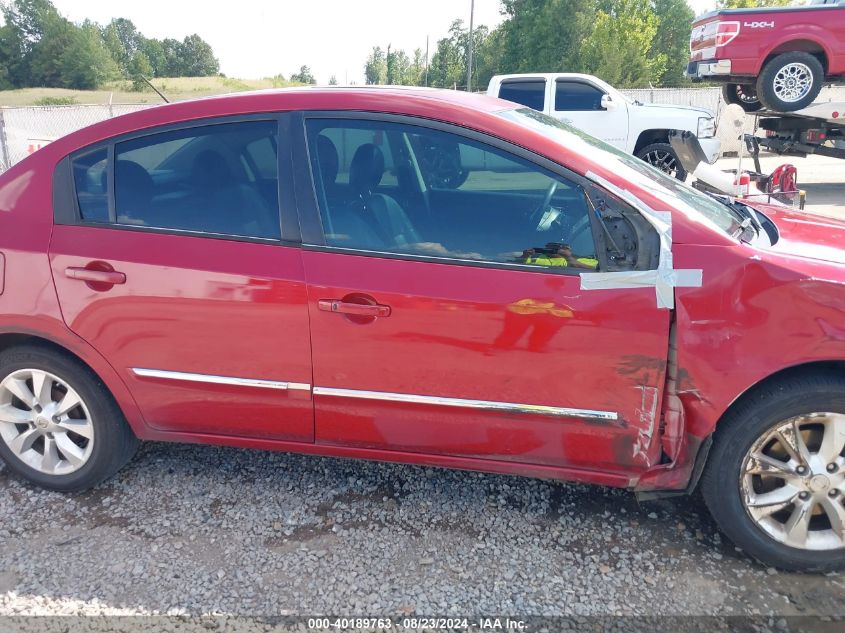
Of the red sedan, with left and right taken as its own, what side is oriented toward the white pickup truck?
left

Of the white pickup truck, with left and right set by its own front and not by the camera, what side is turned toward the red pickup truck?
front

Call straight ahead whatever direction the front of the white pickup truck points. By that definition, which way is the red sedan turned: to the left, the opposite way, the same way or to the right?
the same way

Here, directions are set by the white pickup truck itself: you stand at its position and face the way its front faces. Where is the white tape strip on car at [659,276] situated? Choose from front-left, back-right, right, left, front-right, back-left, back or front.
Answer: right

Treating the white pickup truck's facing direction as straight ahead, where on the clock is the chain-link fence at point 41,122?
The chain-link fence is roughly at 6 o'clock from the white pickup truck.

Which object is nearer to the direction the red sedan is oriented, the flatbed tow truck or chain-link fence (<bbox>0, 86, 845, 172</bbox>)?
the flatbed tow truck

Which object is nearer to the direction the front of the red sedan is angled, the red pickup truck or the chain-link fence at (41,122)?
the red pickup truck

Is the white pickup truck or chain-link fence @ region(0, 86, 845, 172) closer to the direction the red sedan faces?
the white pickup truck

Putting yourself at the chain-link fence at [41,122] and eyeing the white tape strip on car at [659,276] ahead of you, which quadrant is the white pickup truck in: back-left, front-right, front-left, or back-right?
front-left

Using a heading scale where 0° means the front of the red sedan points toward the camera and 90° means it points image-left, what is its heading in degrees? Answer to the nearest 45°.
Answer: approximately 270°

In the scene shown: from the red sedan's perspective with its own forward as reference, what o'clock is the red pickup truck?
The red pickup truck is roughly at 10 o'clock from the red sedan.

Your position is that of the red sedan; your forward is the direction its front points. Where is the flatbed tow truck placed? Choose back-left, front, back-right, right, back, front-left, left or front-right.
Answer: front-left

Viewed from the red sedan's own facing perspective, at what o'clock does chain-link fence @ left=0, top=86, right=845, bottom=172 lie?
The chain-link fence is roughly at 8 o'clock from the red sedan.

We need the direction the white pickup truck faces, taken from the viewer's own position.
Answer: facing to the right of the viewer
